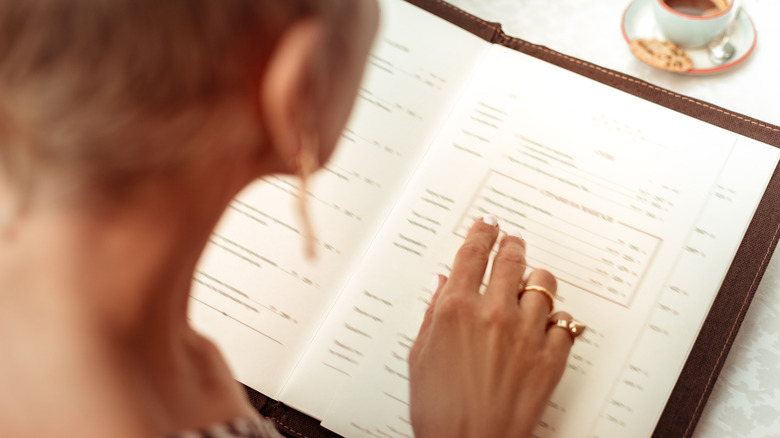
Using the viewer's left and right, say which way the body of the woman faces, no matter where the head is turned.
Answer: facing away from the viewer and to the right of the viewer

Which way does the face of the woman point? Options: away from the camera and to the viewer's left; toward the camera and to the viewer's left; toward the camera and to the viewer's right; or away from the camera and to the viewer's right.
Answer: away from the camera and to the viewer's right
